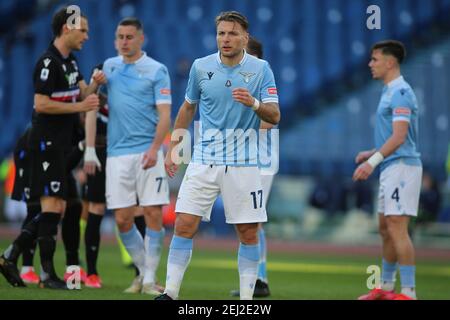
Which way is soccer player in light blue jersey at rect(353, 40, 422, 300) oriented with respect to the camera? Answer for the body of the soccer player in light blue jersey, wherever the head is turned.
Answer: to the viewer's left

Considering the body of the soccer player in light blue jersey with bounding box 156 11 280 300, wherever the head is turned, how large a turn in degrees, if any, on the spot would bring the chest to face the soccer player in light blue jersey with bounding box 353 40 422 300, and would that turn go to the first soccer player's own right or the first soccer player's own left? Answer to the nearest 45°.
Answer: approximately 135° to the first soccer player's own left

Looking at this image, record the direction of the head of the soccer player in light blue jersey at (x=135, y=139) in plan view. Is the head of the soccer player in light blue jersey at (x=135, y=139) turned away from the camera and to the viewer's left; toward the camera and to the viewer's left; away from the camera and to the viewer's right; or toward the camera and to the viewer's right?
toward the camera and to the viewer's left

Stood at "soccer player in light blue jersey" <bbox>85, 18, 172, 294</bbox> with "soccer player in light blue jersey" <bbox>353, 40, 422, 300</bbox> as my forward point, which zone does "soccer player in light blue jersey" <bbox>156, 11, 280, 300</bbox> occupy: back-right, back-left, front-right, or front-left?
front-right

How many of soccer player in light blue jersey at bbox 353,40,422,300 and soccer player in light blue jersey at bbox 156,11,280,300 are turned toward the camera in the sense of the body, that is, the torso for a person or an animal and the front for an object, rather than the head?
1

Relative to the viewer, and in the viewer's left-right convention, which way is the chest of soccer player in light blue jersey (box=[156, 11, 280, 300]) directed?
facing the viewer

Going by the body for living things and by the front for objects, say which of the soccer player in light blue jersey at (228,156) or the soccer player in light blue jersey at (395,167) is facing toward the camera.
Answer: the soccer player in light blue jersey at (228,156)

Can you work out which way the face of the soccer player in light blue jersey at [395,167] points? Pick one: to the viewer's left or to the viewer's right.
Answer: to the viewer's left

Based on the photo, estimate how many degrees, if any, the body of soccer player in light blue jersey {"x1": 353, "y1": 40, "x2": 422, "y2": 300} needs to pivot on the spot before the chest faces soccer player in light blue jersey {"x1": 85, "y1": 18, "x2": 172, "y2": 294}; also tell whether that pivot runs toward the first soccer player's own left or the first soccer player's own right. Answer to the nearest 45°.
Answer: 0° — they already face them

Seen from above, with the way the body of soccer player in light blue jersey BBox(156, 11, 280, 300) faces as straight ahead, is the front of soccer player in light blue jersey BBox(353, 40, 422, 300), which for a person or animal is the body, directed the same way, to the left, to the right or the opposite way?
to the right
